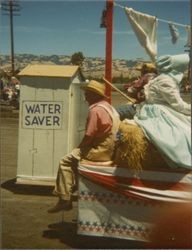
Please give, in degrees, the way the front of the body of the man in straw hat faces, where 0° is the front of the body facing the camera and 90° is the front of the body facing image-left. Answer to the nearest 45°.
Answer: approximately 90°

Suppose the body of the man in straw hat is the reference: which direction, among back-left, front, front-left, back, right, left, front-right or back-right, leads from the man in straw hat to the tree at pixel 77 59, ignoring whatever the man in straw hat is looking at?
right

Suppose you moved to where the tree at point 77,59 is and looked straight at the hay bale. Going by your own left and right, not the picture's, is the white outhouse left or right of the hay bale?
right
